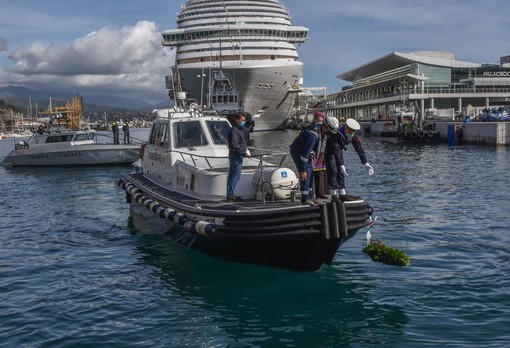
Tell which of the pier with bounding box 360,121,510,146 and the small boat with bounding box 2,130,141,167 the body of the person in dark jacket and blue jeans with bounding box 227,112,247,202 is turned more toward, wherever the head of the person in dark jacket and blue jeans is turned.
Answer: the pier

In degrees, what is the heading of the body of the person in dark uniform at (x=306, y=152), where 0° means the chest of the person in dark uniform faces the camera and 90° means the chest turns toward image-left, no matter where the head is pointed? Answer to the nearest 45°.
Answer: approximately 270°

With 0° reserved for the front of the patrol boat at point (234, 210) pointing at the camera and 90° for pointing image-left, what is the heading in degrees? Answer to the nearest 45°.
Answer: approximately 315°

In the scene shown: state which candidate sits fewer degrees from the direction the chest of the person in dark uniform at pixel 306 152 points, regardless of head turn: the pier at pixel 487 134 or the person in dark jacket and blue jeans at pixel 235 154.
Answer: the pier

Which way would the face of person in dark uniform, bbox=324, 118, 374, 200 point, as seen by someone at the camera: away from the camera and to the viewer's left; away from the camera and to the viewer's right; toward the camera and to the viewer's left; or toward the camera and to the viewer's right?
toward the camera and to the viewer's right

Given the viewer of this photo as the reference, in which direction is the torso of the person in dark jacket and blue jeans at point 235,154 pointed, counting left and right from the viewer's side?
facing to the right of the viewer
